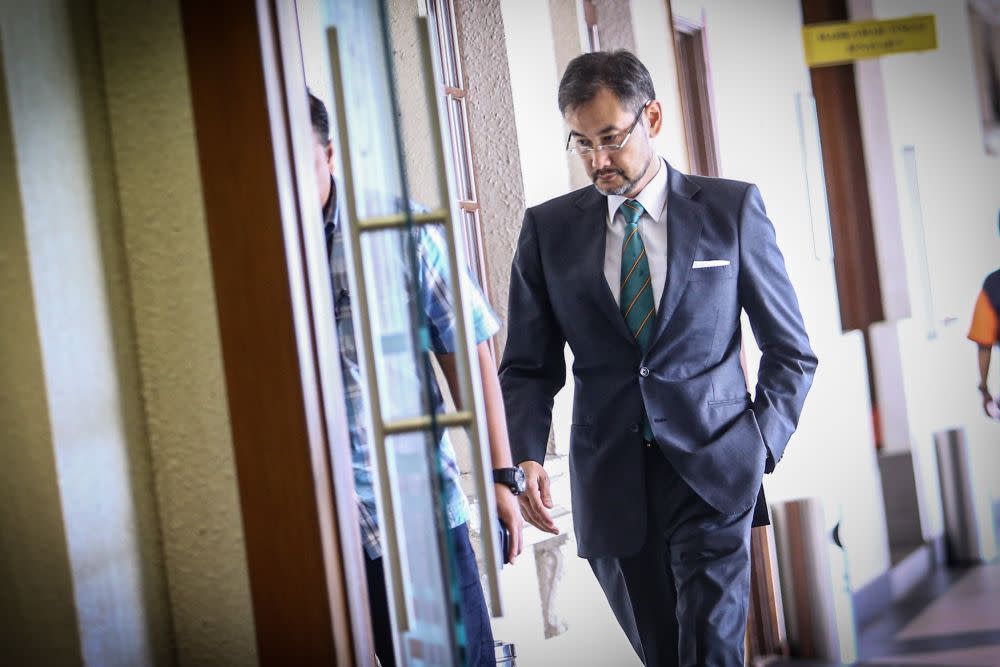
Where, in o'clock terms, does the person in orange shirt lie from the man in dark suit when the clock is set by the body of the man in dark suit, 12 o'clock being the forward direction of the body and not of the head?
The person in orange shirt is roughly at 7 o'clock from the man in dark suit.

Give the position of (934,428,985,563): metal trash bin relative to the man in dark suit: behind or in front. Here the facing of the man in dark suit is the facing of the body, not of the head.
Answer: behind

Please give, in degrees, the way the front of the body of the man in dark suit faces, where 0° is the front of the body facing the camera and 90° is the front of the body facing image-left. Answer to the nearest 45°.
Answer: approximately 0°

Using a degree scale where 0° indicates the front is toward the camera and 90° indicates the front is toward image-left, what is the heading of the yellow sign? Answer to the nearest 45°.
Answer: approximately 0°

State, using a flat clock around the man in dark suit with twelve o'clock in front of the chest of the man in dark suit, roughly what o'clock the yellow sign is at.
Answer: The yellow sign is roughly at 7 o'clock from the man in dark suit.

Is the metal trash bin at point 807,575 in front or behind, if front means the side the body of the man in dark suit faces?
behind

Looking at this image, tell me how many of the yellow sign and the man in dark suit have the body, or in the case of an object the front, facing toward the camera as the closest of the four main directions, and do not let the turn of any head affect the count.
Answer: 2
